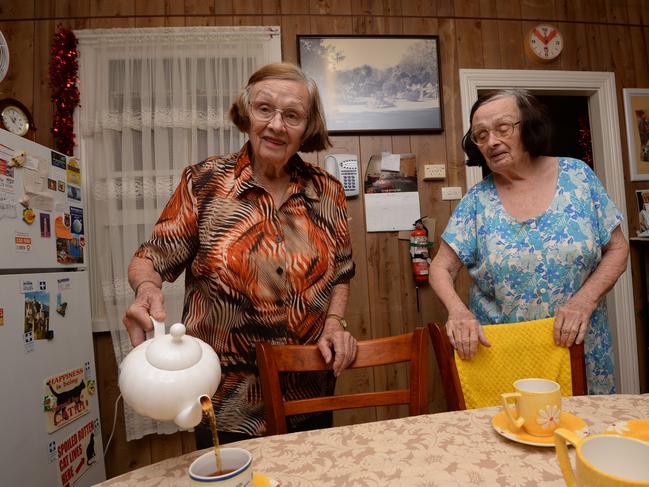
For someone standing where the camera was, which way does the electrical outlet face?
facing the viewer

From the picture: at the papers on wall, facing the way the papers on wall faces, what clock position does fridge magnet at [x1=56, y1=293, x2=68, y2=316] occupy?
The fridge magnet is roughly at 2 o'clock from the papers on wall.

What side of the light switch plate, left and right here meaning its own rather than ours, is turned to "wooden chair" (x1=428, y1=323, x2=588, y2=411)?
front

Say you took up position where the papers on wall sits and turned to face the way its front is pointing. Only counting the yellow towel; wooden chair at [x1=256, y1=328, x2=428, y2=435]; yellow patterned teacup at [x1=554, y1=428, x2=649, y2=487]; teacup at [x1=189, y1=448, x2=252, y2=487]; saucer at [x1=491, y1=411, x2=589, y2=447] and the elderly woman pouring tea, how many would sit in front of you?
6

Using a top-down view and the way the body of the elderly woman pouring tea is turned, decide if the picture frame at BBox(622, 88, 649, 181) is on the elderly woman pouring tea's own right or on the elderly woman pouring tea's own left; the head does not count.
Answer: on the elderly woman pouring tea's own left

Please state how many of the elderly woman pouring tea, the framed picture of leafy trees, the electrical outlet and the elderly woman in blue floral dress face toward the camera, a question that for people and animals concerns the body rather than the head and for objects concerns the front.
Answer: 4

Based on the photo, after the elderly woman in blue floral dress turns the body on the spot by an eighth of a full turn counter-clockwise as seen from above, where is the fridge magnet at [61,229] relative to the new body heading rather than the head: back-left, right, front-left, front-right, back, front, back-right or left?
back-right

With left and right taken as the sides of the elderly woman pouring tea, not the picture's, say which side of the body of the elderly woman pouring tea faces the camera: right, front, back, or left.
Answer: front

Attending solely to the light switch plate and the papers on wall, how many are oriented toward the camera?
2

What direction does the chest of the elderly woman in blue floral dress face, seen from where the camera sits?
toward the camera

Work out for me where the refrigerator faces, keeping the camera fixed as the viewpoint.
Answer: facing the viewer and to the right of the viewer

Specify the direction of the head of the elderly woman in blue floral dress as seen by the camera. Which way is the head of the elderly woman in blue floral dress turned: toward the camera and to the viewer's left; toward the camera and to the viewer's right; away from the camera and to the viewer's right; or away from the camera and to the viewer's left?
toward the camera and to the viewer's left

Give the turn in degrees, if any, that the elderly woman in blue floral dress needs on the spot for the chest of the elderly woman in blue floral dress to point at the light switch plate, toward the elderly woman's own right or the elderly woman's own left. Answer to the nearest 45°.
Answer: approximately 180°

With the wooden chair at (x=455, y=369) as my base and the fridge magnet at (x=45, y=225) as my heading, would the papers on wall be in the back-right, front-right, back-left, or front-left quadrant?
front-right
